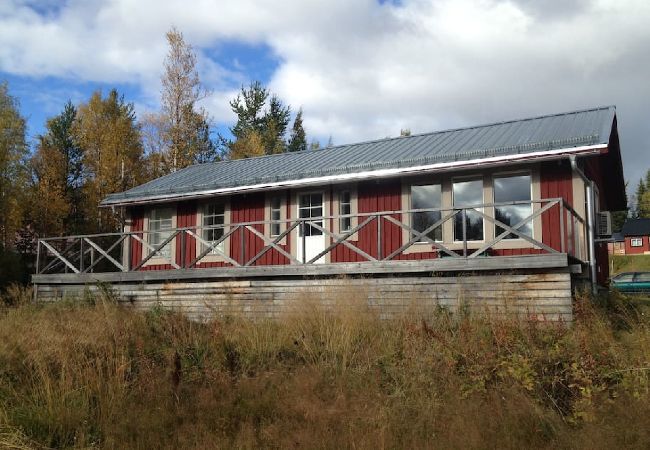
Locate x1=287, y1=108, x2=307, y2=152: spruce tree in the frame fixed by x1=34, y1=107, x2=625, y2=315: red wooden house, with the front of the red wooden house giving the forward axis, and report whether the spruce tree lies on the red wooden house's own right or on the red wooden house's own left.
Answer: on the red wooden house's own right

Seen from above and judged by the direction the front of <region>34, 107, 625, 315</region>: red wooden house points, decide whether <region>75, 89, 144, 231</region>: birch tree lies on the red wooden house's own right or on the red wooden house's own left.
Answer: on the red wooden house's own right

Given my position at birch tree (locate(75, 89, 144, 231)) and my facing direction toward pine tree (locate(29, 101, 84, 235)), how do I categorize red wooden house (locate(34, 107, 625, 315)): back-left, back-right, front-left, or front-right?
back-left

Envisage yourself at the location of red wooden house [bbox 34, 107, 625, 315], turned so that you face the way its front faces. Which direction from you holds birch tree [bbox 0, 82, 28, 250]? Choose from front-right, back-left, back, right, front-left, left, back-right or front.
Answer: right

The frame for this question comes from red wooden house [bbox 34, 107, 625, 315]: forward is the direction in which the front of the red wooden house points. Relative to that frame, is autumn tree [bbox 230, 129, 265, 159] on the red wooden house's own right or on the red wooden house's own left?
on the red wooden house's own right

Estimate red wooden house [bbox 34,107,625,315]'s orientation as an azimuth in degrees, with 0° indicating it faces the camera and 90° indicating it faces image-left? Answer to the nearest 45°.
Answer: approximately 45°

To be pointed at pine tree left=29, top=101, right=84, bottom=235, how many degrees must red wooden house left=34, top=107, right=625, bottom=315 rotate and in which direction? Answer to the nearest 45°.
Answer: approximately 90° to its right
